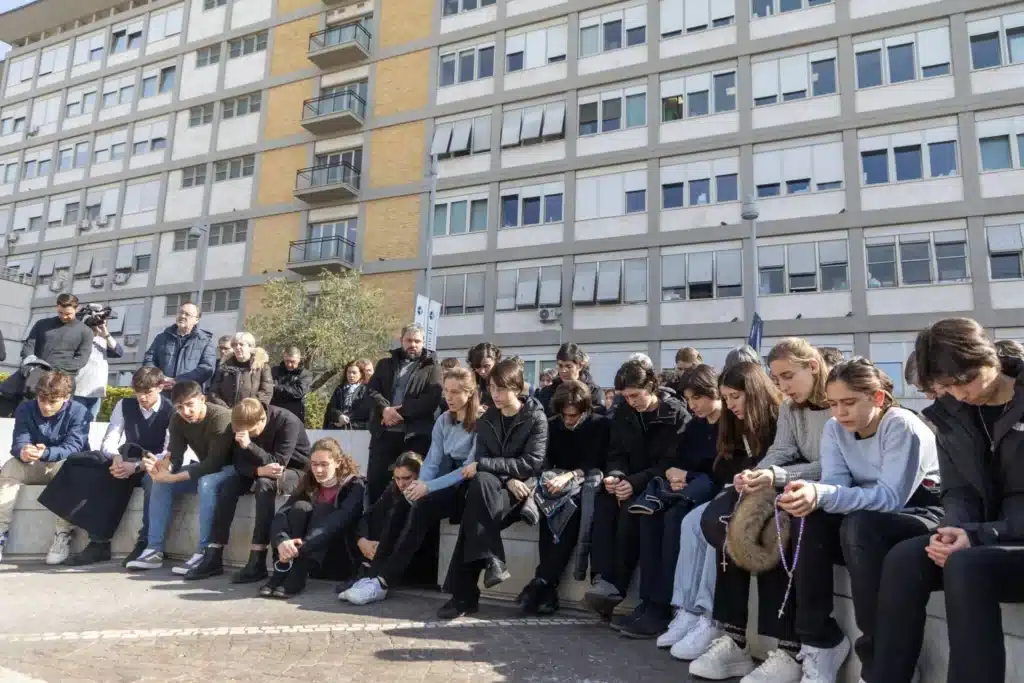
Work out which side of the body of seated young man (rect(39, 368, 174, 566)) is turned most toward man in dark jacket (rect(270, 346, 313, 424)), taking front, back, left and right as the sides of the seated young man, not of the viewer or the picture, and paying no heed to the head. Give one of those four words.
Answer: back

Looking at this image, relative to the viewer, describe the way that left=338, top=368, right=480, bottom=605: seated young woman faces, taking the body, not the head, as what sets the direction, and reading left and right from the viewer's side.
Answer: facing the viewer and to the left of the viewer

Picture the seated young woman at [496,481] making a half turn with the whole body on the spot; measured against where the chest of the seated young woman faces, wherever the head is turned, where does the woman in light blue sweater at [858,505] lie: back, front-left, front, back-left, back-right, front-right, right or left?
right

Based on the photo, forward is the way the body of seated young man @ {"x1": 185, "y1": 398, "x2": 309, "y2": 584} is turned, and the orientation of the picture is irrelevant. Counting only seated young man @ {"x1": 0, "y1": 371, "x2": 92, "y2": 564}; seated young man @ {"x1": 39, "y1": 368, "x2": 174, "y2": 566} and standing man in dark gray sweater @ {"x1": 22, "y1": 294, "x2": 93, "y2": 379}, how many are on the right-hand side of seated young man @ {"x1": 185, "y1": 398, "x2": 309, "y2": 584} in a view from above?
3

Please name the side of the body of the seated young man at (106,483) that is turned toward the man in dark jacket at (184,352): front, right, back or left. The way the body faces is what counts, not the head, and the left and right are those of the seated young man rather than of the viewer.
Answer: back

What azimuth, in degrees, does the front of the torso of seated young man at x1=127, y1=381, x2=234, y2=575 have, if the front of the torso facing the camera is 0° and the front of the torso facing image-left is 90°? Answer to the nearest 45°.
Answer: approximately 45°

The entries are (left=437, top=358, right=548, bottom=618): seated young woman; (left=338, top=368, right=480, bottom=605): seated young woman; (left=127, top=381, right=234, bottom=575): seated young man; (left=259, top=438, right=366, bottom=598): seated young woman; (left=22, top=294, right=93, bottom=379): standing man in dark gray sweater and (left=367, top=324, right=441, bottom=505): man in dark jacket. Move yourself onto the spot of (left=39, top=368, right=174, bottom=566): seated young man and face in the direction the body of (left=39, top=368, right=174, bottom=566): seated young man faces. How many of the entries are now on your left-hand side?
5

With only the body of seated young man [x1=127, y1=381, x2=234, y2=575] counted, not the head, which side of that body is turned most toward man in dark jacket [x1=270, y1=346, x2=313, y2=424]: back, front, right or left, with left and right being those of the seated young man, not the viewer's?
back

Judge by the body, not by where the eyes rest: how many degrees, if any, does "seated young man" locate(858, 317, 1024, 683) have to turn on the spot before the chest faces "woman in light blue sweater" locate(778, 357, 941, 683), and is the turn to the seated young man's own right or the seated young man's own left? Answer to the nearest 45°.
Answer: approximately 90° to the seated young man's own right

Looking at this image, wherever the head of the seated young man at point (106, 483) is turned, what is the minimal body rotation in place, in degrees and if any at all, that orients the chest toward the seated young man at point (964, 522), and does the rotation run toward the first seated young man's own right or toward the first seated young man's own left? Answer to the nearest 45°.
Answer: approximately 90° to the first seated young man's own left

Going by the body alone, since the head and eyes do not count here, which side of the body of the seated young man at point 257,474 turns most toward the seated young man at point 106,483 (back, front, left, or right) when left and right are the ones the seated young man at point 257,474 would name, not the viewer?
right

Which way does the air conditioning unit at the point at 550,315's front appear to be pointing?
toward the camera
